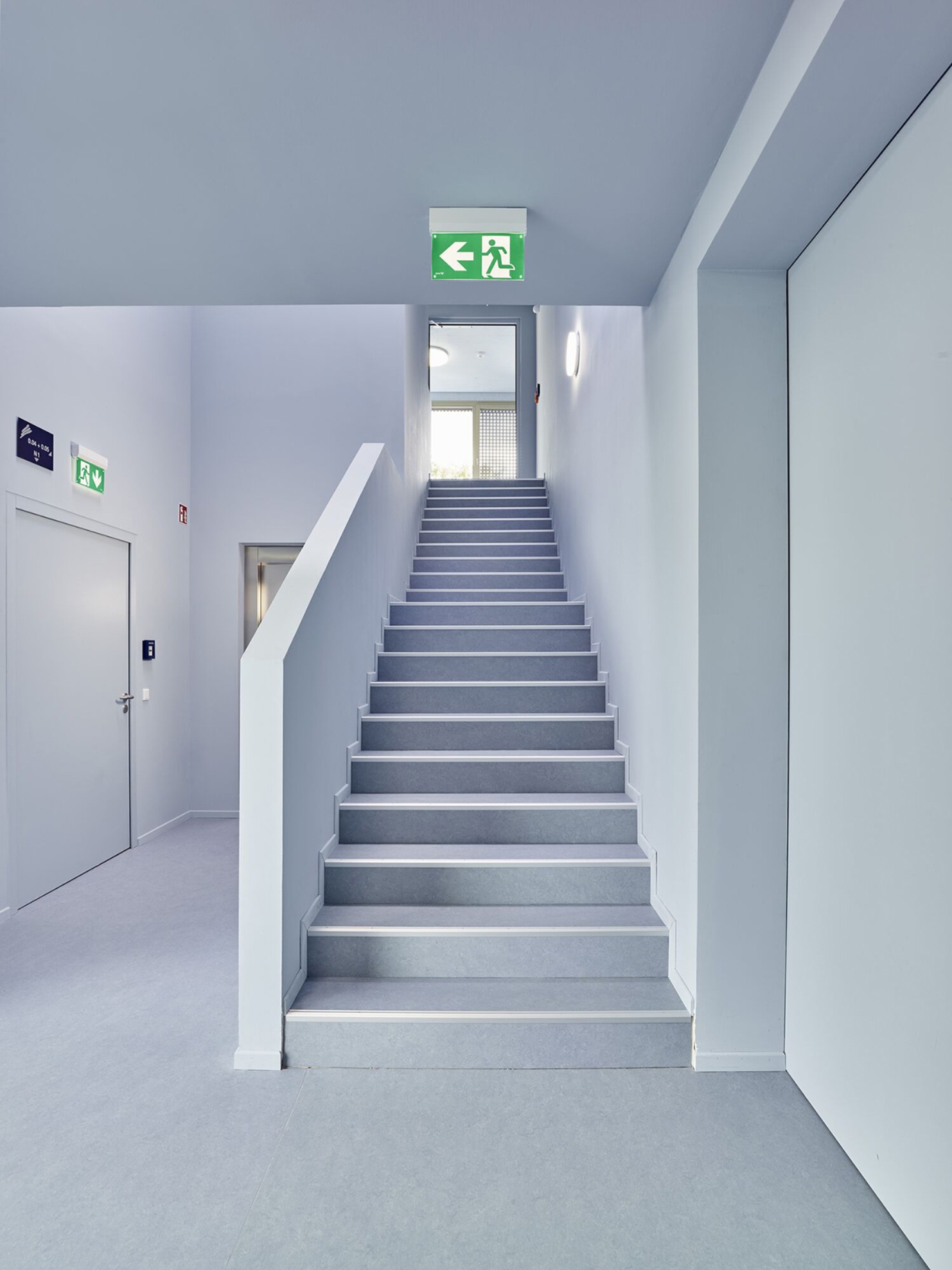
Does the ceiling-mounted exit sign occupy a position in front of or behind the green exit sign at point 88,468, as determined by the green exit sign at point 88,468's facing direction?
in front

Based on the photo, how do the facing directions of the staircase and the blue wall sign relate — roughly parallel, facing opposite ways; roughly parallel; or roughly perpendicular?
roughly perpendicular

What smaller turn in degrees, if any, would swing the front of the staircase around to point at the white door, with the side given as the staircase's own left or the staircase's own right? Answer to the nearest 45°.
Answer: approximately 135° to the staircase's own right

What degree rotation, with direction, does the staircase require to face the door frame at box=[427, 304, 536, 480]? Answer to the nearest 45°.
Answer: approximately 180°

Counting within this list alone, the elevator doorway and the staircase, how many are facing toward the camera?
2

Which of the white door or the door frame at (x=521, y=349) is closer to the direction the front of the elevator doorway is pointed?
the white door

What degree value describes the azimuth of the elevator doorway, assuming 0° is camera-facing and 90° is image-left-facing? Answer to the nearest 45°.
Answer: approximately 0°

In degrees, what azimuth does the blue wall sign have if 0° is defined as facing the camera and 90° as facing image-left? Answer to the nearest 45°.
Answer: approximately 315°

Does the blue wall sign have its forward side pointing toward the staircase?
yes

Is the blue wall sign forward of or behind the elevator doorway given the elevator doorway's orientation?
forward

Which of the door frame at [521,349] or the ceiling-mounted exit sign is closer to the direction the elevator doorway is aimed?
the ceiling-mounted exit sign

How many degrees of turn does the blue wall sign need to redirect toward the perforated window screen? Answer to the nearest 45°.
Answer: approximately 90° to its left
